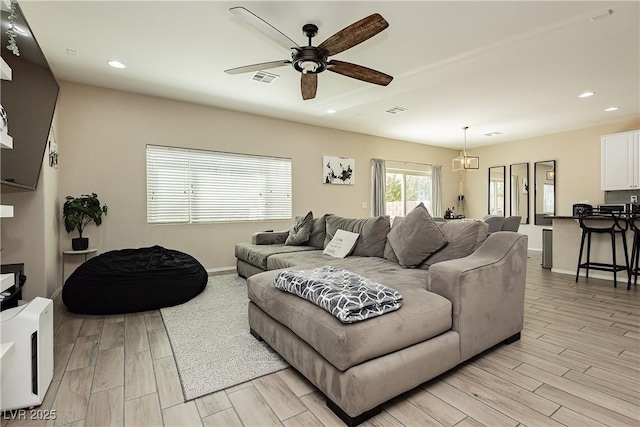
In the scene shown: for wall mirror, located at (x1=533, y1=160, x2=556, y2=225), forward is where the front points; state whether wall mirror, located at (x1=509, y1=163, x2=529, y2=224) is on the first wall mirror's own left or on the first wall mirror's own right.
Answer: on the first wall mirror's own right

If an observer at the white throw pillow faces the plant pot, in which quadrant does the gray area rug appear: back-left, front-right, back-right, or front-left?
front-left

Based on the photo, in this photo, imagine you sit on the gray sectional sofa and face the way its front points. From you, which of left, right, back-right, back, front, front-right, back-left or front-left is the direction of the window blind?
right

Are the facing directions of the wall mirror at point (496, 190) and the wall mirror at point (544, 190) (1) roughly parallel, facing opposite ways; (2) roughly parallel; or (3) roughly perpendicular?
roughly parallel

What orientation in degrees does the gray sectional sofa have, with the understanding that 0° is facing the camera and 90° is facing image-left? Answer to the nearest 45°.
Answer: approximately 45°

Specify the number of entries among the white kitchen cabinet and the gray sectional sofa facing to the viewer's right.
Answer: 0

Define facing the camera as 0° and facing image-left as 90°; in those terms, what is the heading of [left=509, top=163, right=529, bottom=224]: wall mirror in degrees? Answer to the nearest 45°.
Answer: approximately 45°

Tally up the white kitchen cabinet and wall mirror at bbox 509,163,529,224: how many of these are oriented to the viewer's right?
0

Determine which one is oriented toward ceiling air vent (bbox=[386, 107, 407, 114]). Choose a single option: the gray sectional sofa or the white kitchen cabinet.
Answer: the white kitchen cabinet

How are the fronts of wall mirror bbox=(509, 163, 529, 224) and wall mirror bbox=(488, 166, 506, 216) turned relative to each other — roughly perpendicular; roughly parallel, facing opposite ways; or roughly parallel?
roughly parallel

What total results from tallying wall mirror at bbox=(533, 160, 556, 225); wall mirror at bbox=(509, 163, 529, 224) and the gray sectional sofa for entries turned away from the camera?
0

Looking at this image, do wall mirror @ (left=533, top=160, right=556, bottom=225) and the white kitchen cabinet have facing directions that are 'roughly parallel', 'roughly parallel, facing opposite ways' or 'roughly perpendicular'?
roughly parallel

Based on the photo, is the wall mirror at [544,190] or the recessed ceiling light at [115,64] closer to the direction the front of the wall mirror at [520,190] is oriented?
the recessed ceiling light

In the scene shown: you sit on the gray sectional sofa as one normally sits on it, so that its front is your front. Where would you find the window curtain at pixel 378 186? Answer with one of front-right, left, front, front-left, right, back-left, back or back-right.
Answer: back-right
